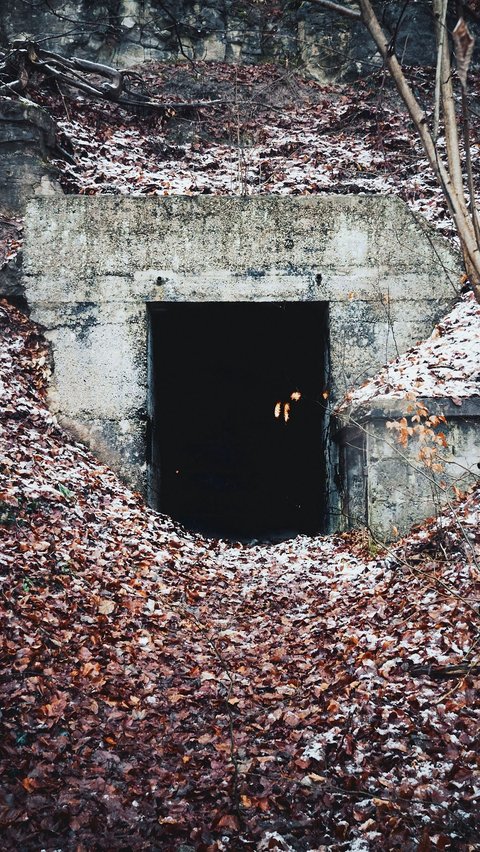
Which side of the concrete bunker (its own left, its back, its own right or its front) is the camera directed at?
front
